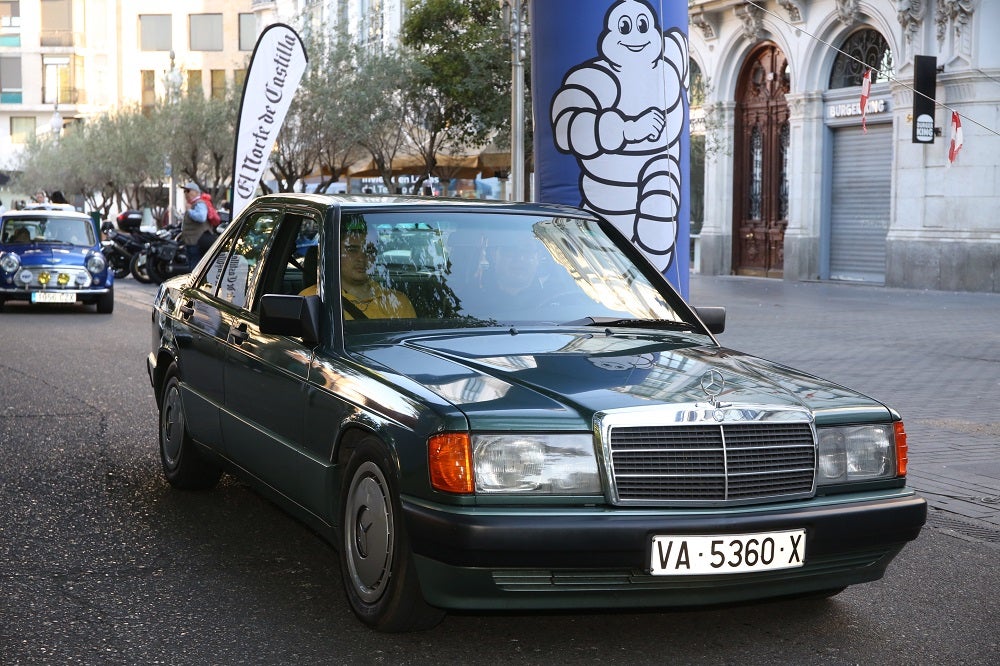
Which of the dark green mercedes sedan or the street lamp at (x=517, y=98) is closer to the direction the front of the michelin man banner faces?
the dark green mercedes sedan

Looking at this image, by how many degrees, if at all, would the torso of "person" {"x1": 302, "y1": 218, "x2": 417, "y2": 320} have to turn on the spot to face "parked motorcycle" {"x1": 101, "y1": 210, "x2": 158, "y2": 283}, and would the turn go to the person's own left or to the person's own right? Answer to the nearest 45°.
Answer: approximately 135° to the person's own left

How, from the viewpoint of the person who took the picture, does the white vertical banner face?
facing the viewer

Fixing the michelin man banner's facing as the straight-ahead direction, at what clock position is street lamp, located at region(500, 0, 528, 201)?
The street lamp is roughly at 6 o'clock from the michelin man banner.

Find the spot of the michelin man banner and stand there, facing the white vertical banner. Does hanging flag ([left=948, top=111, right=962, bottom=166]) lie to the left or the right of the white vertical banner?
right

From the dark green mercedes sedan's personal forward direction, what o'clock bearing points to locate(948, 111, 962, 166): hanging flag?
The hanging flag is roughly at 8 o'clock from the dark green mercedes sedan.

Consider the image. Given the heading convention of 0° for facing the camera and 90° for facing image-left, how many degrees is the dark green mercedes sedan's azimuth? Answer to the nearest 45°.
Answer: approximately 315°

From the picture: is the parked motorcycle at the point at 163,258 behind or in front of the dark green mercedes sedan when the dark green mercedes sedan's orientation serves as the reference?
behind

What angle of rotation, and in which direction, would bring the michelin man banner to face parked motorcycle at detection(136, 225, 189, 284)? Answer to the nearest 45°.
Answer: approximately 135° to its right

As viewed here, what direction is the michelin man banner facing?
toward the camera

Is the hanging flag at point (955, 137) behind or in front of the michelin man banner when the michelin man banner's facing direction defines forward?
behind

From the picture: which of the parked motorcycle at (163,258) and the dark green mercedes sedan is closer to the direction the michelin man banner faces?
the dark green mercedes sedan

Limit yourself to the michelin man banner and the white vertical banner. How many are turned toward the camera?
2
